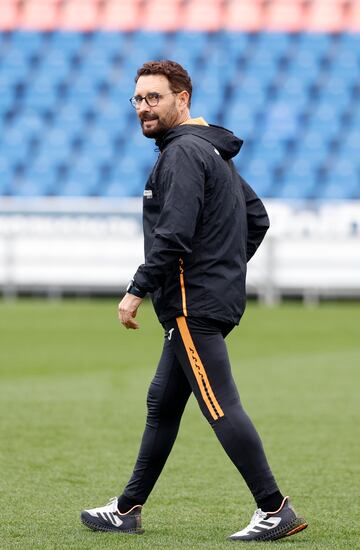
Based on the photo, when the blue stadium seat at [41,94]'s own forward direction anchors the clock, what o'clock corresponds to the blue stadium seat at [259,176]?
the blue stadium seat at [259,176] is roughly at 10 o'clock from the blue stadium seat at [41,94].

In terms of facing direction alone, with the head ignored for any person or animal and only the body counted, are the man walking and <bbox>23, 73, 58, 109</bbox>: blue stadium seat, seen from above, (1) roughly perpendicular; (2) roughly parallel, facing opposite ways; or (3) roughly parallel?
roughly perpendicular

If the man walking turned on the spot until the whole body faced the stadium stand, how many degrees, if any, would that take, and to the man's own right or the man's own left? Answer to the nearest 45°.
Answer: approximately 90° to the man's own right

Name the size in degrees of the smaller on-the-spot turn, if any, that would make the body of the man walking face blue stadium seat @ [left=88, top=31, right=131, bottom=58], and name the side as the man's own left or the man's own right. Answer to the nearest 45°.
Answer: approximately 90° to the man's own right

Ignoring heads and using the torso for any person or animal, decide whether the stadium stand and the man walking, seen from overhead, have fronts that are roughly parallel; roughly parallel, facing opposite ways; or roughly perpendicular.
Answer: roughly perpendicular

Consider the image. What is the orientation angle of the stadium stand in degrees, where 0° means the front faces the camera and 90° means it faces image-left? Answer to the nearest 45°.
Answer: approximately 0°

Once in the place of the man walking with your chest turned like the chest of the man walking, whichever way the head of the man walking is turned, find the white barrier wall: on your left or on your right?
on your right

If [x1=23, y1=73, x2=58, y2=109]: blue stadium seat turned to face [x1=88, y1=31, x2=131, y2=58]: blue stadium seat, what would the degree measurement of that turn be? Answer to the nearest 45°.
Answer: approximately 90° to its left
